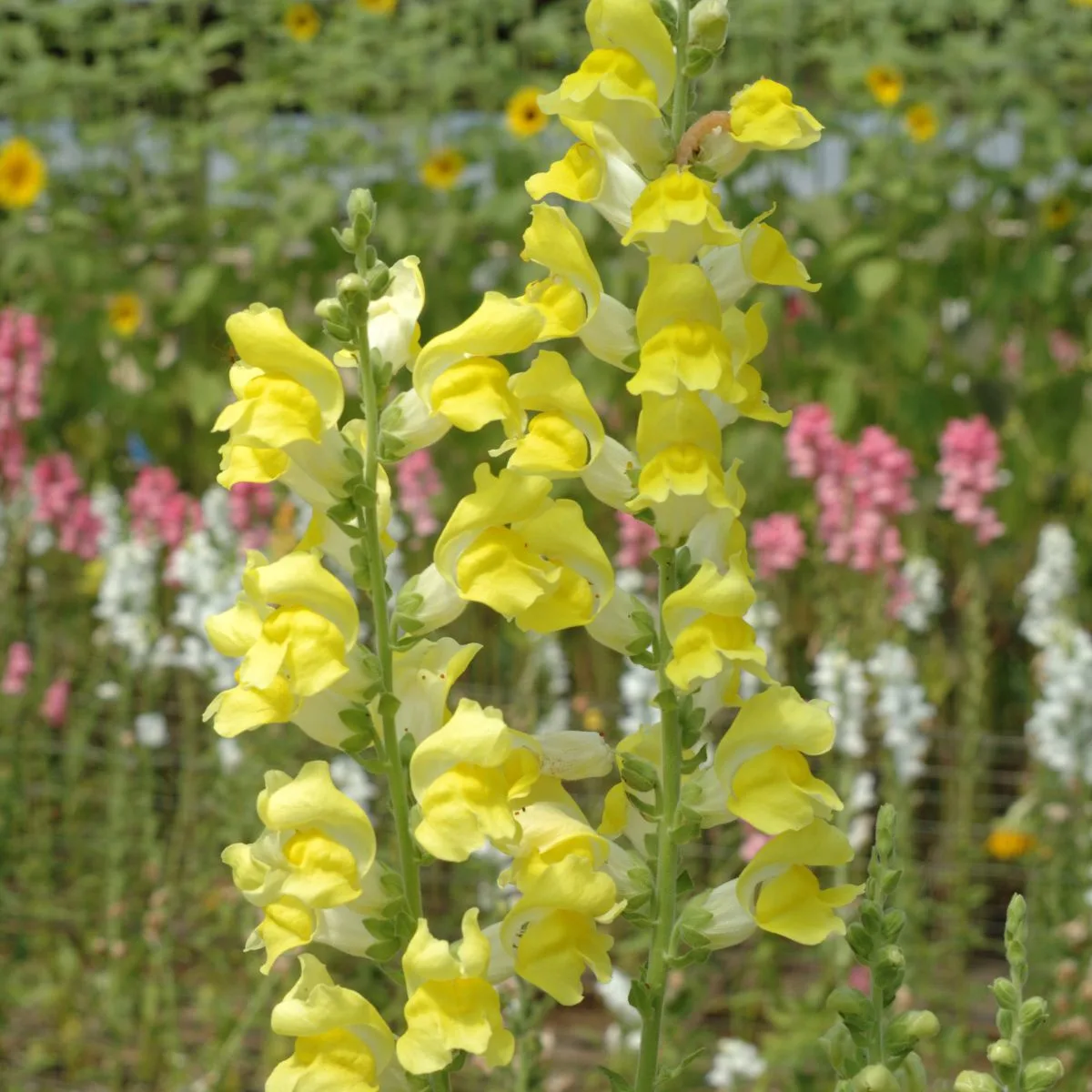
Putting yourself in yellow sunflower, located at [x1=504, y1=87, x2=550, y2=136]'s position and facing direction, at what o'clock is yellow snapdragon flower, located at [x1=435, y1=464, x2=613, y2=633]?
The yellow snapdragon flower is roughly at 12 o'clock from the yellow sunflower.

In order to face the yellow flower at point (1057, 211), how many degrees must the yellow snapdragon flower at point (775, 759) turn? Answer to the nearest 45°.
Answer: approximately 135° to its left

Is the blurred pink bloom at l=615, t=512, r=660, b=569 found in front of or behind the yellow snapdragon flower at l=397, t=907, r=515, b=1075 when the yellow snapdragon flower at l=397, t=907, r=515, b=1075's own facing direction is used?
behind

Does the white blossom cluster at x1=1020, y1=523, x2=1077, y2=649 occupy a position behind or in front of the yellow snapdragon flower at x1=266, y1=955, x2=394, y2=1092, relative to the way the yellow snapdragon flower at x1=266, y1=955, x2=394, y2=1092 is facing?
behind

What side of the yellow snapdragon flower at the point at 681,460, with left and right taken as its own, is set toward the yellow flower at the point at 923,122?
back
